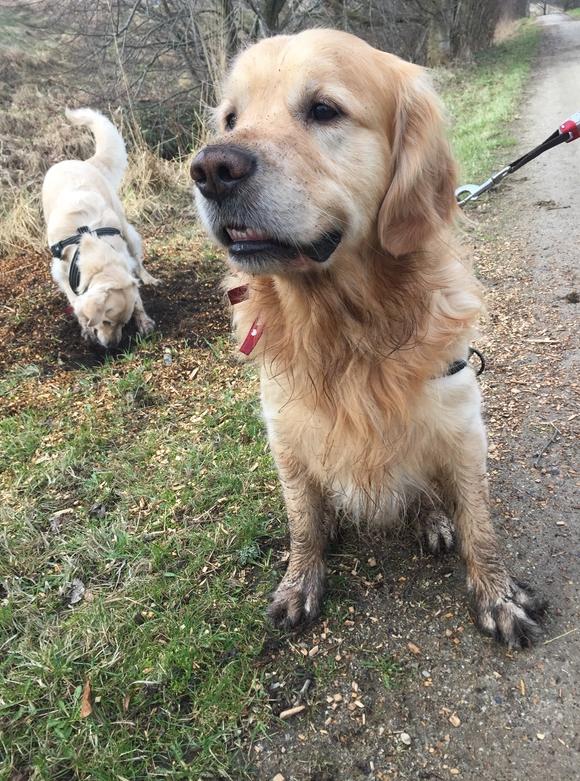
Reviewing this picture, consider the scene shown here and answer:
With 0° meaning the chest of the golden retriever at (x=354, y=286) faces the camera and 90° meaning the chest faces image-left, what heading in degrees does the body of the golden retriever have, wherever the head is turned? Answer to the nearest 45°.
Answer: approximately 0°

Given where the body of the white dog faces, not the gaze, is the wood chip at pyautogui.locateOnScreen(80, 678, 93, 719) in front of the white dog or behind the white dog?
in front

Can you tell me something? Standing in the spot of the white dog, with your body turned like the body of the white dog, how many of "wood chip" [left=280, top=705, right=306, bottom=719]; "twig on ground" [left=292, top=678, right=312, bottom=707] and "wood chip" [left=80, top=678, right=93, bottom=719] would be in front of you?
3

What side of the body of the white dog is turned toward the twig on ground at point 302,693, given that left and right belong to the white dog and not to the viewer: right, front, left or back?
front

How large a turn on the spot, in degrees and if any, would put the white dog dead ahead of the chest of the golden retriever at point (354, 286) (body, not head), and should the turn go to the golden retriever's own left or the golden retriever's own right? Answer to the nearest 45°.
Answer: approximately 135° to the golden retriever's own right

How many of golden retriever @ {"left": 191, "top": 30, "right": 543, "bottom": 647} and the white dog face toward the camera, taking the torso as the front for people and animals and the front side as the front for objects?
2

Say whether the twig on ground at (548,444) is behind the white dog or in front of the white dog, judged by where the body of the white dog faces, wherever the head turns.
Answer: in front
